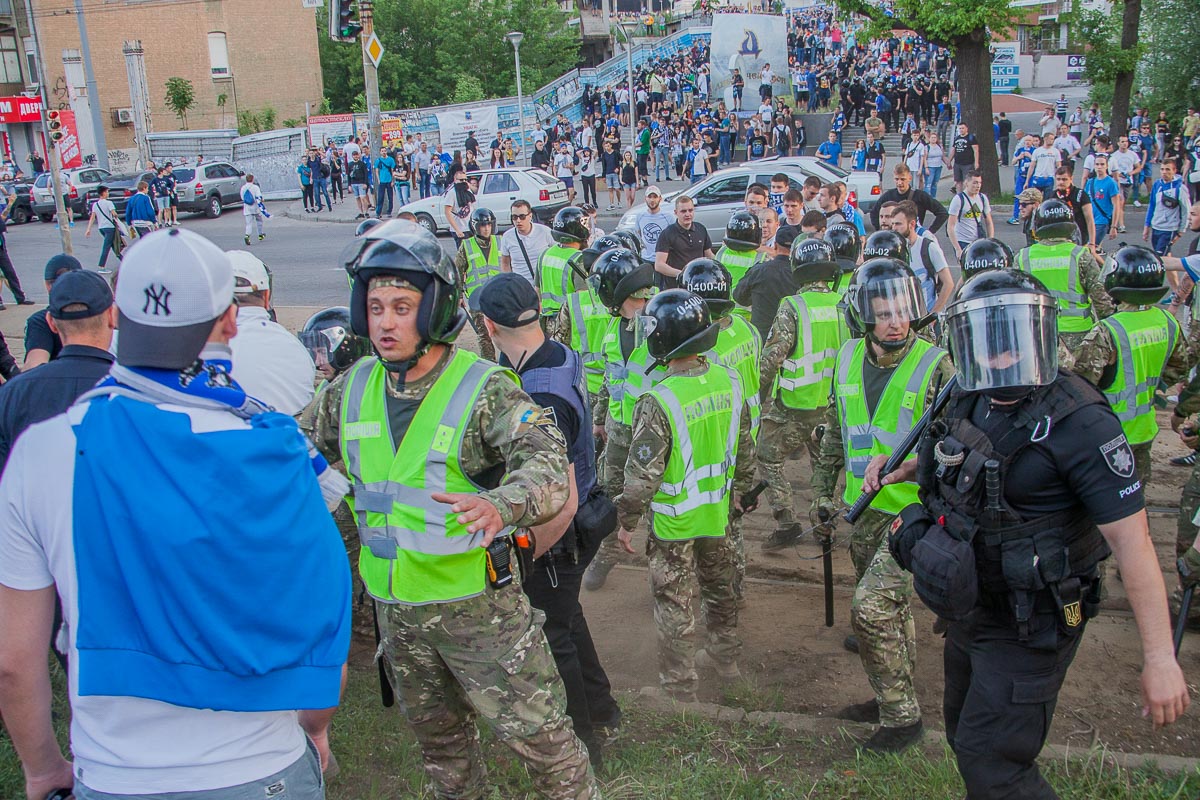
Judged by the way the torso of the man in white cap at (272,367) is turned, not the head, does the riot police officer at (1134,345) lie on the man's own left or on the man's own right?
on the man's own right

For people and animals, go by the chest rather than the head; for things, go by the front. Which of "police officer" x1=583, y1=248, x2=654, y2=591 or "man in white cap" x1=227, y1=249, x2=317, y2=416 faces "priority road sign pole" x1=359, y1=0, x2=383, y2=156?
the man in white cap

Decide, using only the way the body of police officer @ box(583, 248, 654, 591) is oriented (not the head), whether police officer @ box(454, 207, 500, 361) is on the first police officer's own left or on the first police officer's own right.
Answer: on the first police officer's own left

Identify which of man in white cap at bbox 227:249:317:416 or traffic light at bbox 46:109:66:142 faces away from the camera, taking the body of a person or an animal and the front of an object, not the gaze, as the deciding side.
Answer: the man in white cap

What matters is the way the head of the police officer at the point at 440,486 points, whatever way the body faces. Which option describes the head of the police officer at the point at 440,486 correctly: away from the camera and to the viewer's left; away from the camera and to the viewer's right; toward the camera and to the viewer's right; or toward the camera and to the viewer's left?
toward the camera and to the viewer's left

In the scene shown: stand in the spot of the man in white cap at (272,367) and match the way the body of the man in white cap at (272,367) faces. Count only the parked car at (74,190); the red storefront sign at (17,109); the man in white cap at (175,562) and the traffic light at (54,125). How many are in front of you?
3

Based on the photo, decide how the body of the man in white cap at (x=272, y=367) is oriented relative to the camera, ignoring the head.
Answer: away from the camera
